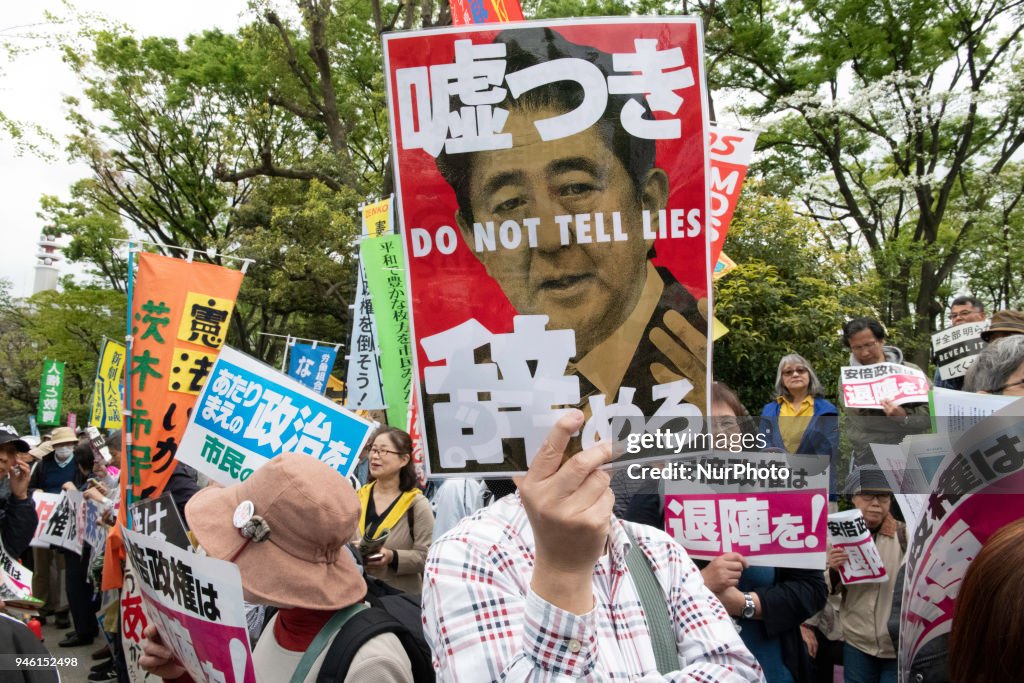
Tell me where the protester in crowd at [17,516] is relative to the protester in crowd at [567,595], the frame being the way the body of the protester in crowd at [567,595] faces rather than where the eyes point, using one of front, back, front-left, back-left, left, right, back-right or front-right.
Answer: back-right

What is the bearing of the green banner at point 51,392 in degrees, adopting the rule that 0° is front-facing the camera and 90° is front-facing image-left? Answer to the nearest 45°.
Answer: approximately 0°

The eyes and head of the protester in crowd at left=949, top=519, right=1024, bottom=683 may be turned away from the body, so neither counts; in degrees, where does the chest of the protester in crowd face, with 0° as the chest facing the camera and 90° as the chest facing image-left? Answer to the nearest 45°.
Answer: approximately 180°

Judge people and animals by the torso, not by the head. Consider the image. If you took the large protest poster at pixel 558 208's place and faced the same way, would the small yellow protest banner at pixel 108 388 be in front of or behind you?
behind

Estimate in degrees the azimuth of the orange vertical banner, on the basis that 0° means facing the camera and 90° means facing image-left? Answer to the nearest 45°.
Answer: approximately 0°

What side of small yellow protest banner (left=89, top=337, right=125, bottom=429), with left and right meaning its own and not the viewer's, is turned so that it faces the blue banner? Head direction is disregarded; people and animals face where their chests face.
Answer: left

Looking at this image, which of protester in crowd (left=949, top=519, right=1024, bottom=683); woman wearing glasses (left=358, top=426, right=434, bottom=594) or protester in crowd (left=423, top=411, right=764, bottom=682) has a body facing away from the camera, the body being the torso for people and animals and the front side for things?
protester in crowd (left=949, top=519, right=1024, bottom=683)

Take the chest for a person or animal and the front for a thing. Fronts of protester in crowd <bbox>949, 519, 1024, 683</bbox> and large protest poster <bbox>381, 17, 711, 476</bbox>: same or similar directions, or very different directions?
very different directions

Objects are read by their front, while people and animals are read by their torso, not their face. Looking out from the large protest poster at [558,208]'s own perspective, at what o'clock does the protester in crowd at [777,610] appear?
The protester in crowd is roughly at 7 o'clock from the large protest poster.

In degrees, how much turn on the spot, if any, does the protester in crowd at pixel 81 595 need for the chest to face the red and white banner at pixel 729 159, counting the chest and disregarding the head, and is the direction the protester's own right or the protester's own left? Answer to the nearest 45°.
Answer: approximately 135° to the protester's own left
